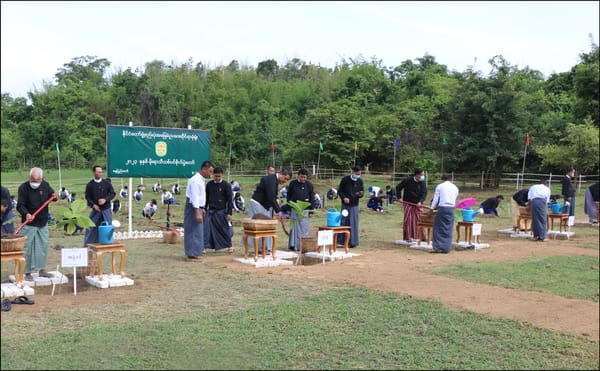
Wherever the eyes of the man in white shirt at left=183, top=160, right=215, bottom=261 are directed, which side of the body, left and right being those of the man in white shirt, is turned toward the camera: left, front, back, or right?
right

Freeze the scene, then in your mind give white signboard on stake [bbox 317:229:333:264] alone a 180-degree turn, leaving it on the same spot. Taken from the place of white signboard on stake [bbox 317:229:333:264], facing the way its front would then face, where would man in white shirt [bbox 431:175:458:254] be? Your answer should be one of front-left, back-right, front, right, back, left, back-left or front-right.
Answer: front-right

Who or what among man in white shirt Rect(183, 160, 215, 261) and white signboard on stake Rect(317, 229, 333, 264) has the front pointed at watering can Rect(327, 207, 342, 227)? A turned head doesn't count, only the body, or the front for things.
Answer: the man in white shirt

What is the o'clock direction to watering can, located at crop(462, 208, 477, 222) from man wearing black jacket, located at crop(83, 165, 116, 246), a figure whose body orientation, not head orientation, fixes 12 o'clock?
The watering can is roughly at 9 o'clock from the man wearing black jacket.

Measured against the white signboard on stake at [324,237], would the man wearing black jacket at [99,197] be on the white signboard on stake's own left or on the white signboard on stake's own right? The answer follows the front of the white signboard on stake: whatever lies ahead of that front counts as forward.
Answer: on the white signboard on stake's own right

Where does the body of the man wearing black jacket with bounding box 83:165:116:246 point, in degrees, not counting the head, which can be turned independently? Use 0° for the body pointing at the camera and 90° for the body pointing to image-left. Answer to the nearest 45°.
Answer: approximately 0°
